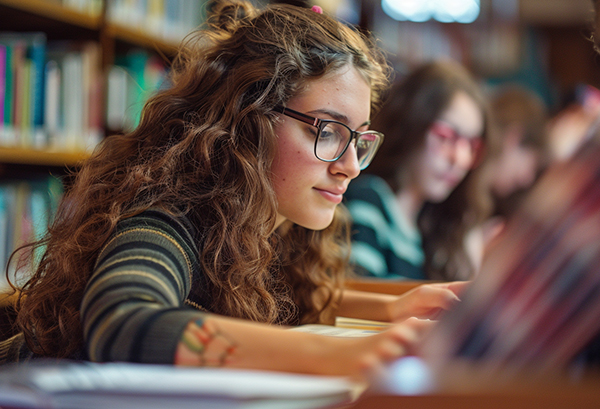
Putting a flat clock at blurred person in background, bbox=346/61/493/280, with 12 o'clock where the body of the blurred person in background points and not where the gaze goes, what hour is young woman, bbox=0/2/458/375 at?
The young woman is roughly at 2 o'clock from the blurred person in background.

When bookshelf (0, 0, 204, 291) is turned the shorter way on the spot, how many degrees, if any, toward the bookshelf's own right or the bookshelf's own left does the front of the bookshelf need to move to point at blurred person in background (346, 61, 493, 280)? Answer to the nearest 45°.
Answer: approximately 45° to the bookshelf's own left

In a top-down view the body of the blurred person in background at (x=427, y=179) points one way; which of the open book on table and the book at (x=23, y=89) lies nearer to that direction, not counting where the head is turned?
the open book on table

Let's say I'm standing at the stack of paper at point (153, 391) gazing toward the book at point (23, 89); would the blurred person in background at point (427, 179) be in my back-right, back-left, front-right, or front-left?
front-right

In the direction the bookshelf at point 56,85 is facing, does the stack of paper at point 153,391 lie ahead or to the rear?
ahead

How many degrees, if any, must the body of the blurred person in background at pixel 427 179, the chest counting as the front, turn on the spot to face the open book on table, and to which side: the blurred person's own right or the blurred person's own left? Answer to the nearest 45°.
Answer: approximately 45° to the blurred person's own right

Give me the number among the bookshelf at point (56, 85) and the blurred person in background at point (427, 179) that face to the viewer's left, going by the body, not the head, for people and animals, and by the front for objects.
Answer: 0

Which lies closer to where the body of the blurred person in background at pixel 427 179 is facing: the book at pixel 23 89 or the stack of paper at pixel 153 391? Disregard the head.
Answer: the stack of paper

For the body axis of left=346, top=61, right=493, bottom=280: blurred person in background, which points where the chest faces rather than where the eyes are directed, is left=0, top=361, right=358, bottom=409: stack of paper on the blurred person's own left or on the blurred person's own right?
on the blurred person's own right

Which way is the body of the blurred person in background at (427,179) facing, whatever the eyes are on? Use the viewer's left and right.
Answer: facing the viewer and to the right of the viewer

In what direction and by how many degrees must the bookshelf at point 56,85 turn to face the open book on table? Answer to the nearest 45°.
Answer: approximately 45° to its right

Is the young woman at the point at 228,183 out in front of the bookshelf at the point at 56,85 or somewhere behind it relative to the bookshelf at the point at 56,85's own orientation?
in front
